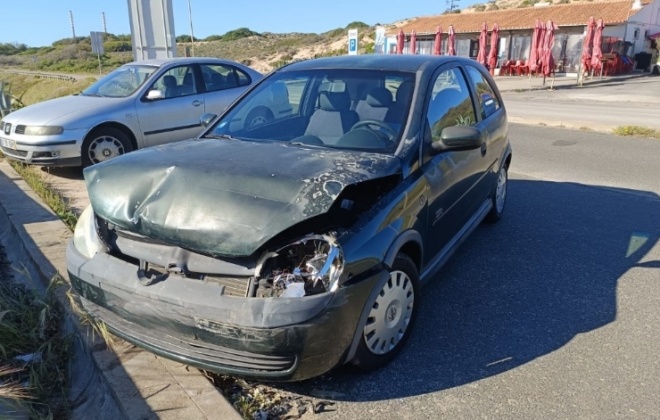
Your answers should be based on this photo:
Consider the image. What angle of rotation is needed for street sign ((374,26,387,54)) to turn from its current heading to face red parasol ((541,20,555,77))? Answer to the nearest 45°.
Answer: approximately 45° to its left

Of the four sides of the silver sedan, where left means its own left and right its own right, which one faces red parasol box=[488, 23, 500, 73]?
back

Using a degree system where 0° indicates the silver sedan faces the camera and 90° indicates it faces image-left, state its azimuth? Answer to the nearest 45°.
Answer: approximately 45°

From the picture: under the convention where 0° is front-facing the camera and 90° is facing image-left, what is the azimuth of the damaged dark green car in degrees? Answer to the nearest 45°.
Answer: approximately 45°

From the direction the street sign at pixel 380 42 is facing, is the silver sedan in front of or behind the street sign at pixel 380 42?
in front

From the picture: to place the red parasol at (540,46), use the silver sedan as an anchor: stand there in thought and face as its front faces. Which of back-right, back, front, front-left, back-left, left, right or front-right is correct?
back

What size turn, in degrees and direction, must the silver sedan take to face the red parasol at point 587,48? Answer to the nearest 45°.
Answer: approximately 180°

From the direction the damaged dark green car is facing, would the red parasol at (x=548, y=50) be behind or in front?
behind

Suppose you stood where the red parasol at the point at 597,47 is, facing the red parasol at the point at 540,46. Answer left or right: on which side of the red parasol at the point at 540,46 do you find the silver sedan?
left

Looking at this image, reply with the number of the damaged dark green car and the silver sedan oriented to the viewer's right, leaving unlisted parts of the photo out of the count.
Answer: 0

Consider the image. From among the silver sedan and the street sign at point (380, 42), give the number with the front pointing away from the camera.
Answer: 0

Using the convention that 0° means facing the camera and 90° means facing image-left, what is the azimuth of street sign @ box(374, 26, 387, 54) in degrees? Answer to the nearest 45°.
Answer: approximately 0°
